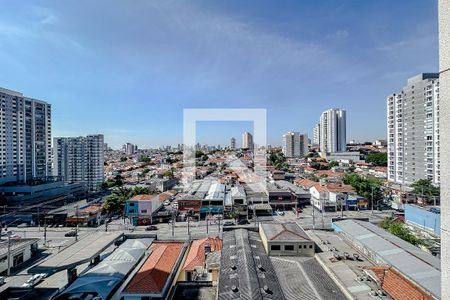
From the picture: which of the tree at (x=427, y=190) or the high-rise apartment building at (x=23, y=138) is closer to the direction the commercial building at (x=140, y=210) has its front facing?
the tree

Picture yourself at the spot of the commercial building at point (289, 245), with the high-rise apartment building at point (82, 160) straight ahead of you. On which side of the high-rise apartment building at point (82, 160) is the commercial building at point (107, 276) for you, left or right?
left

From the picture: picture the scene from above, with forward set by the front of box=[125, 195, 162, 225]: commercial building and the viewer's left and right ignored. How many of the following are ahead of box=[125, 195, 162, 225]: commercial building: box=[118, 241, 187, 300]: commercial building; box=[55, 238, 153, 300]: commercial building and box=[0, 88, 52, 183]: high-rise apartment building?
2

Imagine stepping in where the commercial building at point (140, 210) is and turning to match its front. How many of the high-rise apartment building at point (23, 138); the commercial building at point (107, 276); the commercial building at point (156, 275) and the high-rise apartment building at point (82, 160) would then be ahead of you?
2

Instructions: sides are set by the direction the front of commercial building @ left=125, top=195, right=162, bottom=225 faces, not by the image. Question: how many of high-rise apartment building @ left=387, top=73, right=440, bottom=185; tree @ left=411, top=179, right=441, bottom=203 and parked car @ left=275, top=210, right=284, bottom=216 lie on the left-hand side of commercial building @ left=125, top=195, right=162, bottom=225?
3

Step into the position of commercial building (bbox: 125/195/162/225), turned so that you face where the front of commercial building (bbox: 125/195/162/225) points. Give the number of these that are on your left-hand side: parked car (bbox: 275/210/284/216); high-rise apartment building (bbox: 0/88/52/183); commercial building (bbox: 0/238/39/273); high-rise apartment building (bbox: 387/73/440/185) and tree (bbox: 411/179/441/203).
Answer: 3

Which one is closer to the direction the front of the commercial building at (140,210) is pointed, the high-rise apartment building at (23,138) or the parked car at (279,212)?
the parked car

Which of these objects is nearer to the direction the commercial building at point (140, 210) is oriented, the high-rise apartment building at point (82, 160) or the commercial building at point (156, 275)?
the commercial building

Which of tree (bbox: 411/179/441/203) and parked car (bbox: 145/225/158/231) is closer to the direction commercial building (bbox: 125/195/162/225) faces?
the parked car

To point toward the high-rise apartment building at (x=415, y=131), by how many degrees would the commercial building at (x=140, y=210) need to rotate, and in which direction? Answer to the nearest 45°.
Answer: approximately 90° to its left

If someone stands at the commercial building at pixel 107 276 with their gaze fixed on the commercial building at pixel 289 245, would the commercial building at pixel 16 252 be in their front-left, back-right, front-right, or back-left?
back-left

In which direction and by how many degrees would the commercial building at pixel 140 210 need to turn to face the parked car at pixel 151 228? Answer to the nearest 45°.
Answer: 0° — it already faces it

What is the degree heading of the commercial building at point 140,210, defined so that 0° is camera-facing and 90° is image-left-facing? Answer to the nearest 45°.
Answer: approximately 0°

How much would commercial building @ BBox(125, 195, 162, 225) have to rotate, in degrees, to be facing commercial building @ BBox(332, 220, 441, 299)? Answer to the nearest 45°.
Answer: approximately 45° to its left

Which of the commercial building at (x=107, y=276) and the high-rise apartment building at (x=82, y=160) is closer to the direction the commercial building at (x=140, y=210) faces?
the commercial building

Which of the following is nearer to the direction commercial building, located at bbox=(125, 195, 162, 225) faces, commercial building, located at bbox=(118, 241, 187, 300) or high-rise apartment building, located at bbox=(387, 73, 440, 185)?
the commercial building

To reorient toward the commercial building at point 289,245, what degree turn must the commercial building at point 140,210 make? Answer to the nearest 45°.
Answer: approximately 45° to its left
